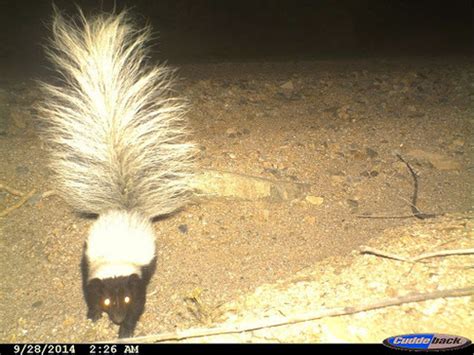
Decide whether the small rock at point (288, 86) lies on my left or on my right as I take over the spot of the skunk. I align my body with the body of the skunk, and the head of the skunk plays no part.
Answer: on my left

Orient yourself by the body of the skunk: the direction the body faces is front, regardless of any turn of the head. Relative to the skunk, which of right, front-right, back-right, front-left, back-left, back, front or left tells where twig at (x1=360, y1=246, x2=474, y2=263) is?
front-left

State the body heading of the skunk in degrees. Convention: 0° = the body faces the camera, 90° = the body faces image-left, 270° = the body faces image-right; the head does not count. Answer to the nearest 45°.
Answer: approximately 0°

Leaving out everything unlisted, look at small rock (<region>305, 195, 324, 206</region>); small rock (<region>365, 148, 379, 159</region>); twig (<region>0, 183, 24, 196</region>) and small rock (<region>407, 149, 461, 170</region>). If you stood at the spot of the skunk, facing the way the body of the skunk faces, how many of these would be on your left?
3

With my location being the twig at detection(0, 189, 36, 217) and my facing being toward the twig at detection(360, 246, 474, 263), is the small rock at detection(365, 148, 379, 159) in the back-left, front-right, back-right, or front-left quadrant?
front-left

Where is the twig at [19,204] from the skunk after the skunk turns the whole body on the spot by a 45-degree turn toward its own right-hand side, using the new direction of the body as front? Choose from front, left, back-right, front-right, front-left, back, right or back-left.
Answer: right

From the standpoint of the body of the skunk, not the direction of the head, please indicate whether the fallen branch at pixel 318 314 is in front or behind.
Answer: in front

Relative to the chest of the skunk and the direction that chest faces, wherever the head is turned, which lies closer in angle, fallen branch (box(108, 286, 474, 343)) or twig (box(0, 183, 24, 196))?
the fallen branch

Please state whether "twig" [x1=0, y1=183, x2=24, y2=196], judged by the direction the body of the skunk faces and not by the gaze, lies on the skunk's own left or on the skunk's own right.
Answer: on the skunk's own right

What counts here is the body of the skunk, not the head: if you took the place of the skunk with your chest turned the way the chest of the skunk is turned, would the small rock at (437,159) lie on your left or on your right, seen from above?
on your left

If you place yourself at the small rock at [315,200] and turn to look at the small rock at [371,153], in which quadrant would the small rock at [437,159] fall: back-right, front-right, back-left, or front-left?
front-right
